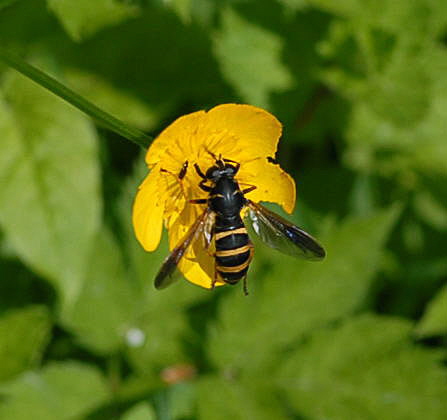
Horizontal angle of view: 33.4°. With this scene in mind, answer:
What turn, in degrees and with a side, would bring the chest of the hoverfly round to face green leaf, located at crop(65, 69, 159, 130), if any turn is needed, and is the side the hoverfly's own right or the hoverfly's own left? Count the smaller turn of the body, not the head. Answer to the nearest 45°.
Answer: approximately 45° to the hoverfly's own left

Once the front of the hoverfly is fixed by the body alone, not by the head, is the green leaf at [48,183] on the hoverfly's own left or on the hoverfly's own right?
on the hoverfly's own left

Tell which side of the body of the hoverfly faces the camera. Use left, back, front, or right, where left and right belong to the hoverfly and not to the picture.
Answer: back

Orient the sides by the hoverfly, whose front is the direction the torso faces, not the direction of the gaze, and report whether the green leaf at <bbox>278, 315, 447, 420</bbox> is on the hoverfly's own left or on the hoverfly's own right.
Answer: on the hoverfly's own right

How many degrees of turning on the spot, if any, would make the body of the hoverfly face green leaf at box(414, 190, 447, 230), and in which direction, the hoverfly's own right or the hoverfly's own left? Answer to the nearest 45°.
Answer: approximately 45° to the hoverfly's own right
